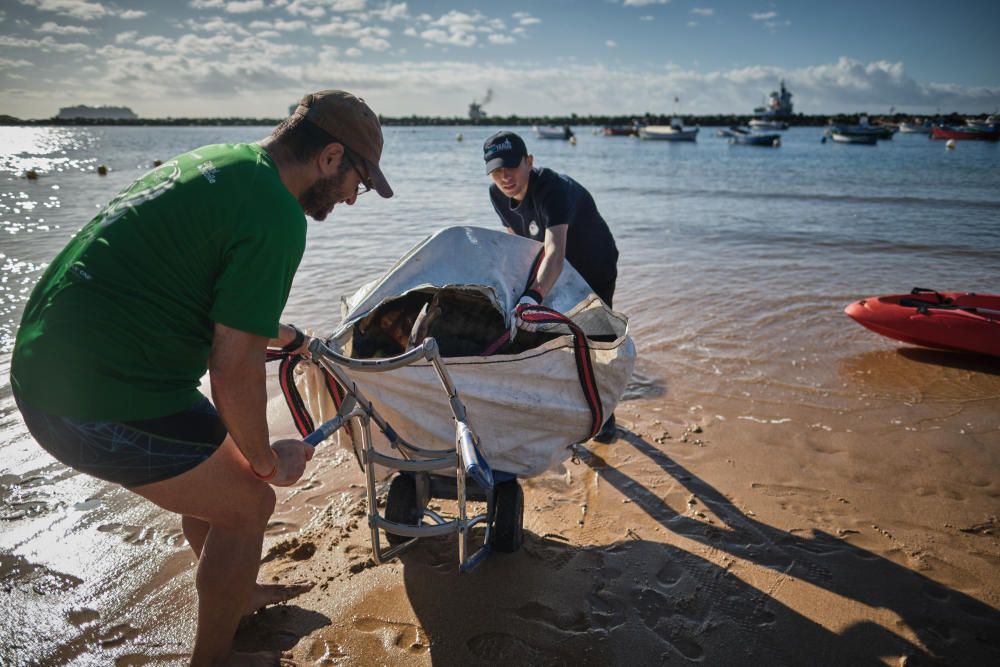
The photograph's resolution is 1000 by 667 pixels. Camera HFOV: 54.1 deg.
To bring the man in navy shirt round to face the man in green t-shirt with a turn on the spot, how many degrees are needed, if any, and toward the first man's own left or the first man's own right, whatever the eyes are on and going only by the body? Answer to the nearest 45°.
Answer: approximately 45° to the first man's own left

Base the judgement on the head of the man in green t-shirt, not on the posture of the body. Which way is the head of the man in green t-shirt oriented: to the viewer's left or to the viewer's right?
to the viewer's right

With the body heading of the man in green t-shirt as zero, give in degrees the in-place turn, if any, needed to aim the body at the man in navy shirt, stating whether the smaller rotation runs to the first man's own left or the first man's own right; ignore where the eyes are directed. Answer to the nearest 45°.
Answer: approximately 45° to the first man's own left

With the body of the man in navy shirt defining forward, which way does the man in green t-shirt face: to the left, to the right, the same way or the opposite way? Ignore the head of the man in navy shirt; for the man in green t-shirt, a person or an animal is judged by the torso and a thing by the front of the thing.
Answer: the opposite way

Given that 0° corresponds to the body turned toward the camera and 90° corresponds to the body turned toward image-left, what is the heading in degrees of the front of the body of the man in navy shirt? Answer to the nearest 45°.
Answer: approximately 45°

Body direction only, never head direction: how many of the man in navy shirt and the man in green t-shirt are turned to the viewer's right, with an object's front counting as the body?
1

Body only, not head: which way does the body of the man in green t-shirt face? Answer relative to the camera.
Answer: to the viewer's right

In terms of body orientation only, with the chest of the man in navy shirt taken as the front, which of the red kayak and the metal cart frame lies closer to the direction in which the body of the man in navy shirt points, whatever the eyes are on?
the metal cart frame
